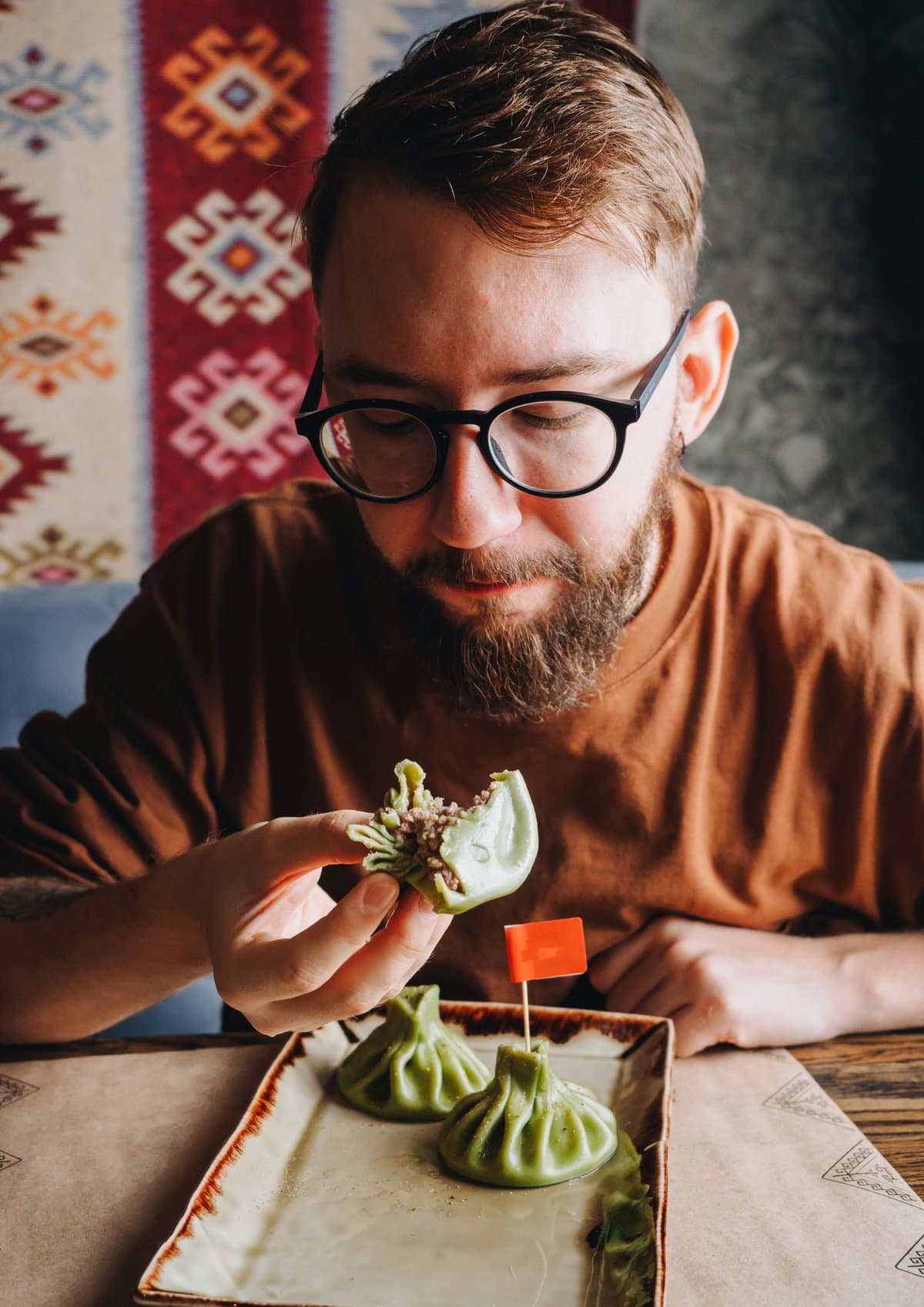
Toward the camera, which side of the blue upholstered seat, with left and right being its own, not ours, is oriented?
front

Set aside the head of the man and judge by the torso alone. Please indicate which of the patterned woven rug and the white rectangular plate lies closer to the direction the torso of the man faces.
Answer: the white rectangular plate

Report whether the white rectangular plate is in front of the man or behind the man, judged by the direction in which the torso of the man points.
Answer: in front

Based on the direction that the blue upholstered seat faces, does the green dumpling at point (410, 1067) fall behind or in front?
in front

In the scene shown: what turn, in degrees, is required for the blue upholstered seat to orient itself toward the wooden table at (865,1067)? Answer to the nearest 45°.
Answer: approximately 45° to its left
